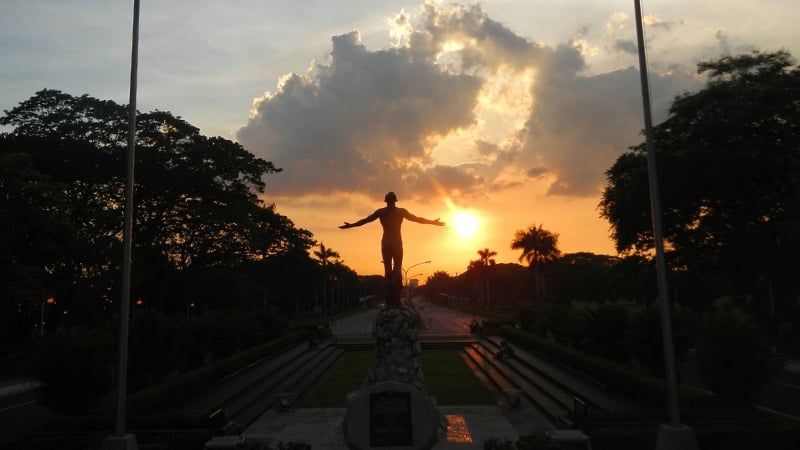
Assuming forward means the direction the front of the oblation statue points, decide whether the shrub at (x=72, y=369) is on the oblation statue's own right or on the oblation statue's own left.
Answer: on the oblation statue's own left

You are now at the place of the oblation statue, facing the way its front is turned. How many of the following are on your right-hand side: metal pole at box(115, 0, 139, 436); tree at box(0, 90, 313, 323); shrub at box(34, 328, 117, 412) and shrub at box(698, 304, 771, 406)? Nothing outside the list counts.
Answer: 1

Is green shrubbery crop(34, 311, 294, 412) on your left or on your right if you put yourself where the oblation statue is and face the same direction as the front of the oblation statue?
on your left

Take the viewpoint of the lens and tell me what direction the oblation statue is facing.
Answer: facing away from the viewer

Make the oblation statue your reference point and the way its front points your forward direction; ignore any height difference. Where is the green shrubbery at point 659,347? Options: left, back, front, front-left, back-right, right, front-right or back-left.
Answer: front-right

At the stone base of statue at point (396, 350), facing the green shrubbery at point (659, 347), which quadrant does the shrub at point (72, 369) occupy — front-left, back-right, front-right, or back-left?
back-left

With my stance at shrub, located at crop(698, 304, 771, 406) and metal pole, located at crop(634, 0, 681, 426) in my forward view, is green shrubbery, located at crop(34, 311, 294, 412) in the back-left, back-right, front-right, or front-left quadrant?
front-right

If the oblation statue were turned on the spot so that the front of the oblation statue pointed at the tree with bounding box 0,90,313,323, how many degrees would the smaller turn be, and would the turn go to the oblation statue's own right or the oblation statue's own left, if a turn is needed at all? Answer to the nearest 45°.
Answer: approximately 45° to the oblation statue's own left

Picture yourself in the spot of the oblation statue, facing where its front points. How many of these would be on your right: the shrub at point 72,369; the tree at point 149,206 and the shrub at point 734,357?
1

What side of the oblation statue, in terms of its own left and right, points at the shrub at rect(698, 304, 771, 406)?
right

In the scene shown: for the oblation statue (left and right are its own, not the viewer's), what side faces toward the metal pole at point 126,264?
left

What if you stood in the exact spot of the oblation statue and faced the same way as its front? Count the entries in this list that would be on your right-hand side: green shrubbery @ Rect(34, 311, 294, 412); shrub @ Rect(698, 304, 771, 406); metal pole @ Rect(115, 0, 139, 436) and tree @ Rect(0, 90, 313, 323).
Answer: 1

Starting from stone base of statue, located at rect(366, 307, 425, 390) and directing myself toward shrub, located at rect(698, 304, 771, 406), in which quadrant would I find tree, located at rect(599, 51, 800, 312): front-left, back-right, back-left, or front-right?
front-left

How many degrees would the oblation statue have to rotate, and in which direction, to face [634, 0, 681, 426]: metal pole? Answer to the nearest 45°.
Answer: approximately 135° to its right
